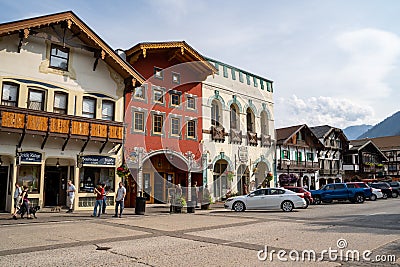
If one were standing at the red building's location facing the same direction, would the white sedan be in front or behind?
in front

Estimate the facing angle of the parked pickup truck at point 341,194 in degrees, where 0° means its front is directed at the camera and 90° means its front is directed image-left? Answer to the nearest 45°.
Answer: approximately 90°

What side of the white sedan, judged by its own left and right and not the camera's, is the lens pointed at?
left

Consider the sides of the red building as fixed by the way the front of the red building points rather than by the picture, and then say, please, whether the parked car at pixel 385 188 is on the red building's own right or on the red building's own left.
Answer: on the red building's own left

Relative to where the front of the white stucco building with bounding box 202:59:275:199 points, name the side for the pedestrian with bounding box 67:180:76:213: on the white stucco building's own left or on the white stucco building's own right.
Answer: on the white stucco building's own right

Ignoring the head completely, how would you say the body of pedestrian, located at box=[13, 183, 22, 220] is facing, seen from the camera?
to the viewer's right

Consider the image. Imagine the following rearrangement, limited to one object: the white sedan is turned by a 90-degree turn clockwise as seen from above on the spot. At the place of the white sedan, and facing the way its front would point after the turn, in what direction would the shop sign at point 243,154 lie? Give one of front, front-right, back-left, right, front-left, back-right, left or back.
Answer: front

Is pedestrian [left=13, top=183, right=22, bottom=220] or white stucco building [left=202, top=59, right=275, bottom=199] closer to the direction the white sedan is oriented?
the pedestrian

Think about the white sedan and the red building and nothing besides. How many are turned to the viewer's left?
1

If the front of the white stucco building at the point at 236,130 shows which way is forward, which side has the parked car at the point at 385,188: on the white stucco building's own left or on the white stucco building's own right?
on the white stucco building's own left
